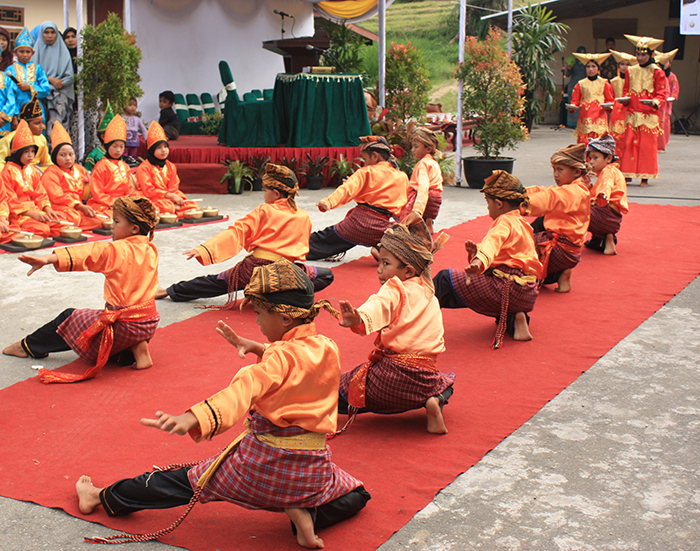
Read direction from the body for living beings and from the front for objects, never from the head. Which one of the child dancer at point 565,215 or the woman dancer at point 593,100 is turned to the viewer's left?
the child dancer at point 565,215

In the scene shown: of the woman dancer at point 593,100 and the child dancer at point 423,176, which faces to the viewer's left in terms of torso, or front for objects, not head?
the child dancer at point 423,176

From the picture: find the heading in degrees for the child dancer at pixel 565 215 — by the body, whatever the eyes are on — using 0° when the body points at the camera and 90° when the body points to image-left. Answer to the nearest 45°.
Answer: approximately 90°

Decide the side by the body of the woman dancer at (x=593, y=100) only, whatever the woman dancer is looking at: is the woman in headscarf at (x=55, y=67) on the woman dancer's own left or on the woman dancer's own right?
on the woman dancer's own right

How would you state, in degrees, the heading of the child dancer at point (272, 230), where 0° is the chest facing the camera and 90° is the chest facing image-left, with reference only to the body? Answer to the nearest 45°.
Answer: approximately 135°

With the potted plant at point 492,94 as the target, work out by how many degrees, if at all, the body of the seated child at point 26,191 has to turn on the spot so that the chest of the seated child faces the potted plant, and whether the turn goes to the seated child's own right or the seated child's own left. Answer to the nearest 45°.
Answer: approximately 45° to the seated child's own left

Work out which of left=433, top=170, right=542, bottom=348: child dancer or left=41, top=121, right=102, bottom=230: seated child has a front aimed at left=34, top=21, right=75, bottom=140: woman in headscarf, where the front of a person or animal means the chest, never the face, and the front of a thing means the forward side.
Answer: the child dancer

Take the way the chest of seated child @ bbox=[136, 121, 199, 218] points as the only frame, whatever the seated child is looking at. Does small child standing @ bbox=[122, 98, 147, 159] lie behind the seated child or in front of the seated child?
behind

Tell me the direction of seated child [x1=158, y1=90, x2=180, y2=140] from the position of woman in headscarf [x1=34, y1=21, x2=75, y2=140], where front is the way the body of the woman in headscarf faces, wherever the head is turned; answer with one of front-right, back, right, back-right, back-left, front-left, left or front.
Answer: back-left

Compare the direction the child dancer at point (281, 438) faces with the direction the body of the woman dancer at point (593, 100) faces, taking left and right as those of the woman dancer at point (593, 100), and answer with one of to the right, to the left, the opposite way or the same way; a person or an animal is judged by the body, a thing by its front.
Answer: to the right

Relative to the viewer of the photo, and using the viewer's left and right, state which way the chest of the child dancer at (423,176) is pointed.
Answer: facing to the left of the viewer
